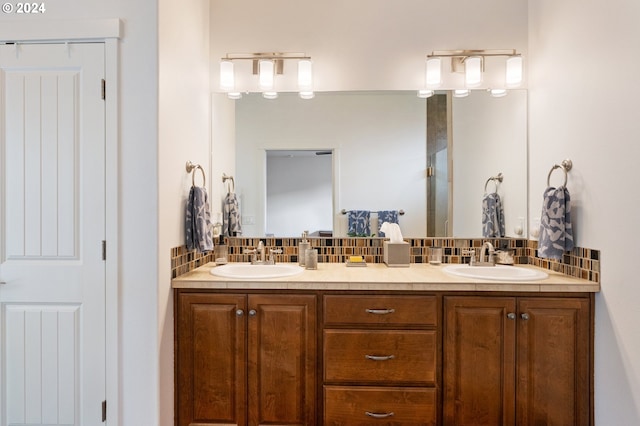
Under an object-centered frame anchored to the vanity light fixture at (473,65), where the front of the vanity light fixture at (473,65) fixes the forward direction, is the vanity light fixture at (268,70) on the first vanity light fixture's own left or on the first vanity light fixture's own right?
on the first vanity light fixture's own right

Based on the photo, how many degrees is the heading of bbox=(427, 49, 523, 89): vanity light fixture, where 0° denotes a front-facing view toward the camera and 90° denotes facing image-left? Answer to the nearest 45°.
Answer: approximately 0°

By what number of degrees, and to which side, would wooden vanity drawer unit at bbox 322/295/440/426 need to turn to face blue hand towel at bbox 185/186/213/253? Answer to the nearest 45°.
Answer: approximately 90° to its right
